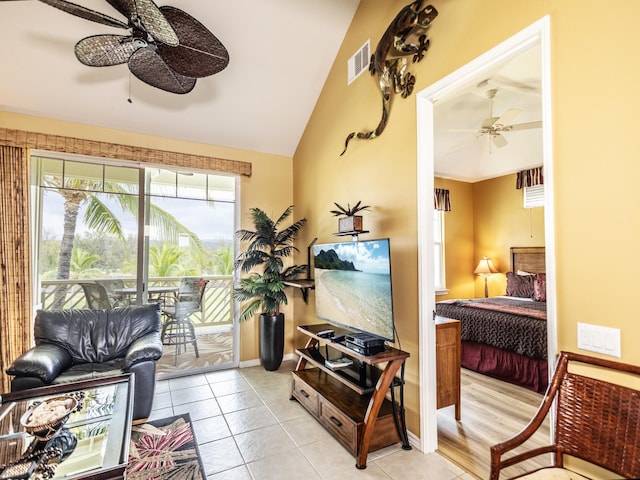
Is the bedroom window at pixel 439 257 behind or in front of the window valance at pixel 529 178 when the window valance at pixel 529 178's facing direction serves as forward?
in front

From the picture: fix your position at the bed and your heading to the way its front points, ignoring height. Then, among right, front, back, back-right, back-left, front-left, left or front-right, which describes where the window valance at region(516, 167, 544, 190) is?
back-right

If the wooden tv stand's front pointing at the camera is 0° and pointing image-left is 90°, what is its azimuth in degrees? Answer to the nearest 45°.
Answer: approximately 45°

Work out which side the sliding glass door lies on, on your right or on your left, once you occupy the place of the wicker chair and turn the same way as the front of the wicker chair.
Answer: on your right

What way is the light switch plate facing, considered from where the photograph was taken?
facing the viewer and to the left of the viewer

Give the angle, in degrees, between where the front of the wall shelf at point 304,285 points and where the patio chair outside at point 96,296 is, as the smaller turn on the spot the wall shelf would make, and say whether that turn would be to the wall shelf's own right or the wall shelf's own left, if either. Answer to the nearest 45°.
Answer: approximately 45° to the wall shelf's own right

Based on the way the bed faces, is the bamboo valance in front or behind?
in front

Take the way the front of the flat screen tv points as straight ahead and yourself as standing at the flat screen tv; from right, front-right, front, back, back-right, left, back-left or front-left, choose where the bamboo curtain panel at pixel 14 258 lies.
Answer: front-right

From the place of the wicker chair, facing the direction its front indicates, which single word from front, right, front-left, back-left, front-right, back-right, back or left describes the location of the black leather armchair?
front-right

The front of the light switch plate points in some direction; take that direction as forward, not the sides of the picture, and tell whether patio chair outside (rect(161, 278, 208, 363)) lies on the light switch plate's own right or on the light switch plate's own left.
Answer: on the light switch plate's own right

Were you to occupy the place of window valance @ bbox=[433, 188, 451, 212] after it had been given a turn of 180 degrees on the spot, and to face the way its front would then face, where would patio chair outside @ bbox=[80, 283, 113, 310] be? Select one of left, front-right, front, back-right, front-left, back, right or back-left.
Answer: left

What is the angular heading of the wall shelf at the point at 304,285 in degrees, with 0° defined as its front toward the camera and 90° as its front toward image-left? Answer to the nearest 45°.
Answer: approximately 45°
